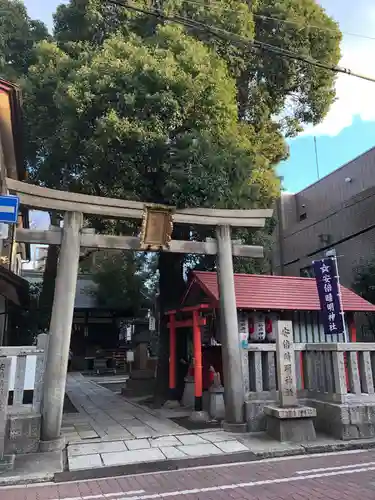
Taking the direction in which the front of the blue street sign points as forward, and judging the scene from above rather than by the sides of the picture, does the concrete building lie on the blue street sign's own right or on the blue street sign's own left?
on the blue street sign's own left

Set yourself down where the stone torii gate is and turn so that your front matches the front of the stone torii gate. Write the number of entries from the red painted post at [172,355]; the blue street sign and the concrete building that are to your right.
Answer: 1

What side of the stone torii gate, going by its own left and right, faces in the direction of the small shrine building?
left

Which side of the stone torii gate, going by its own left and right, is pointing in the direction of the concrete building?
left

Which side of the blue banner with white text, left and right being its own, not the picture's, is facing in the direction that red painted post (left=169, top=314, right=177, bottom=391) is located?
right

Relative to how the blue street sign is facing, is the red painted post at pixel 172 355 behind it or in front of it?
behind

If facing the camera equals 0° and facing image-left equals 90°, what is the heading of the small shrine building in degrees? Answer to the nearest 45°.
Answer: approximately 45°

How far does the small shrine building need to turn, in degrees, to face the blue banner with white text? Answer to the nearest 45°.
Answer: approximately 90° to its left

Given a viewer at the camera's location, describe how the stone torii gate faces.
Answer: facing the viewer and to the right of the viewer

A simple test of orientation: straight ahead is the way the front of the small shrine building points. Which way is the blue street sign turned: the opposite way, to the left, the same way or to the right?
to the left
